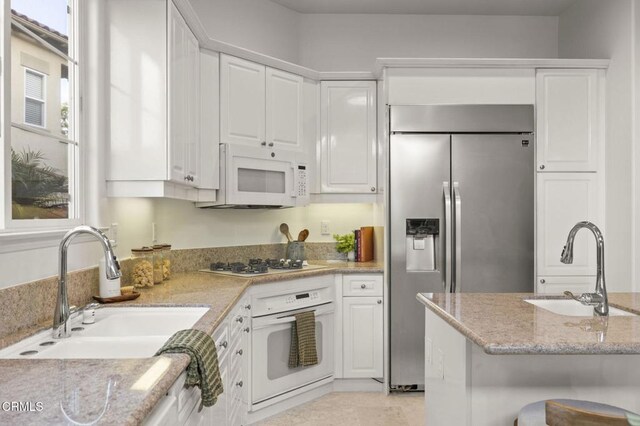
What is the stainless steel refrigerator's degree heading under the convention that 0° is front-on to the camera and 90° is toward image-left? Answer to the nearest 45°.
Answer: approximately 0°

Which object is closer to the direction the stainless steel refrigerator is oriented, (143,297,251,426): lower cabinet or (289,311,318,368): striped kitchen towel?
the lower cabinet

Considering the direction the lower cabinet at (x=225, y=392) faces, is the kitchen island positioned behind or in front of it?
in front

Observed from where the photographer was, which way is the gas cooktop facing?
facing the viewer and to the right of the viewer

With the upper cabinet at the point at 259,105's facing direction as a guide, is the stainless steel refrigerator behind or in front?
in front

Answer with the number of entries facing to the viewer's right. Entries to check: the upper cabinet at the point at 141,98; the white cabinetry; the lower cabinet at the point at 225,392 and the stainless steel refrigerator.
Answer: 2

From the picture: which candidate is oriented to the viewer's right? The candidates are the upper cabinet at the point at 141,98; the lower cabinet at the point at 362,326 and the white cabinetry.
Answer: the upper cabinet

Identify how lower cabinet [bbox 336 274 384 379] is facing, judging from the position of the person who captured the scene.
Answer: facing the viewer

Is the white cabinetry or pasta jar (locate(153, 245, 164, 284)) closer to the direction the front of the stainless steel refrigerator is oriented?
the pasta jar

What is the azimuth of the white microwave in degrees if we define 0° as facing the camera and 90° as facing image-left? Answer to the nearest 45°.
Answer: approximately 315°

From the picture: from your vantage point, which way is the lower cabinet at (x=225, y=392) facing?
to the viewer's right

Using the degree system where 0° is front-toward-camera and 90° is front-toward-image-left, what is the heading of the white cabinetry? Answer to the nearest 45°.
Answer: approximately 0°

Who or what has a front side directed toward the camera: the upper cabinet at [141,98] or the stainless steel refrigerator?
the stainless steel refrigerator

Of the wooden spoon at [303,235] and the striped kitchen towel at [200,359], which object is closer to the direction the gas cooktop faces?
the striped kitchen towel
